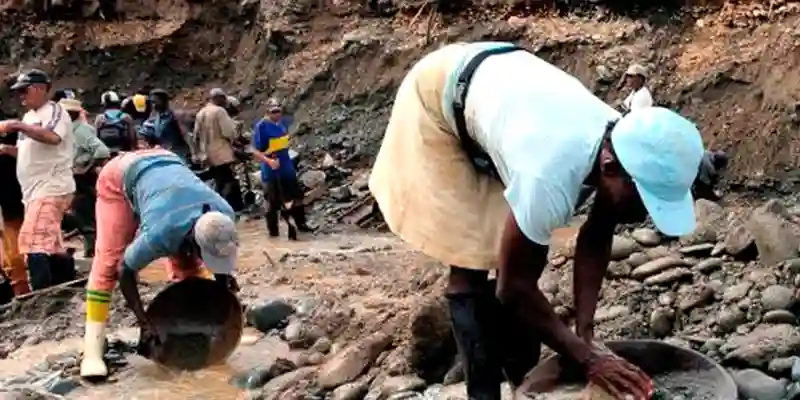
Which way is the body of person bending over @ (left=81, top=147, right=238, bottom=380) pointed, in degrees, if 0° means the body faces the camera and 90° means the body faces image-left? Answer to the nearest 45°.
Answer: approximately 315°

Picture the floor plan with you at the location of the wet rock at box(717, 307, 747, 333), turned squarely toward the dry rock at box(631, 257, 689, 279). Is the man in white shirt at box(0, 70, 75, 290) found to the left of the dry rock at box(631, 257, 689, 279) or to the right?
left

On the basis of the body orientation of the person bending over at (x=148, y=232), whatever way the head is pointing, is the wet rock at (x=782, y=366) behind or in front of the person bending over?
in front

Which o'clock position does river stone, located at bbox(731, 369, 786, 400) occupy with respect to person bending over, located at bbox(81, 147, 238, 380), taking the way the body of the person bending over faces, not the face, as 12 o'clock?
The river stone is roughly at 12 o'clock from the person bending over.

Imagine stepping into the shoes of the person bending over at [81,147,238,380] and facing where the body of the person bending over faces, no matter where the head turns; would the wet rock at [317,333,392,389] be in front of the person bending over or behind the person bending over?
in front

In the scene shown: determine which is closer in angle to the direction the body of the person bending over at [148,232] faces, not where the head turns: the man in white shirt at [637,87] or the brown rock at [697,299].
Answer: the brown rock

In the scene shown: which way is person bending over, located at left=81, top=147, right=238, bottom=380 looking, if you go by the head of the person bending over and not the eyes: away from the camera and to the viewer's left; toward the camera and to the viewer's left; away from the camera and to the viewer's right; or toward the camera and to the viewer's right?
toward the camera and to the viewer's right

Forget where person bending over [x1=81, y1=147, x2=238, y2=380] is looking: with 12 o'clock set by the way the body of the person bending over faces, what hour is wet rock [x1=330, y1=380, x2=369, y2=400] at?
The wet rock is roughly at 12 o'clock from the person bending over.

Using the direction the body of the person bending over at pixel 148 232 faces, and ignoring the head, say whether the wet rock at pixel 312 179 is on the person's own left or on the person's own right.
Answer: on the person's own left

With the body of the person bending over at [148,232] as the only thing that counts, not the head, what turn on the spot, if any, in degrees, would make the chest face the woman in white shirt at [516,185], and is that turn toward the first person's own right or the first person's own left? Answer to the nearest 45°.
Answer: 0° — they already face them

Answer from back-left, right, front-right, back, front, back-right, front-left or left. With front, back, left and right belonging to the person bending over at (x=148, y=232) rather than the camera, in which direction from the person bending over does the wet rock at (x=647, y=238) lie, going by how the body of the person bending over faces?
front-left

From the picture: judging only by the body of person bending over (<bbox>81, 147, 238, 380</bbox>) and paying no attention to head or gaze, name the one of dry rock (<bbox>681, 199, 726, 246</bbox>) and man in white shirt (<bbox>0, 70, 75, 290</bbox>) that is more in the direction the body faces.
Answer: the dry rock

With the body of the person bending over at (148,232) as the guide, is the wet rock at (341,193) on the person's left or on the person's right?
on the person's left

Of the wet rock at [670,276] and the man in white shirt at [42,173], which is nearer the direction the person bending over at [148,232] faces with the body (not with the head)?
the wet rock

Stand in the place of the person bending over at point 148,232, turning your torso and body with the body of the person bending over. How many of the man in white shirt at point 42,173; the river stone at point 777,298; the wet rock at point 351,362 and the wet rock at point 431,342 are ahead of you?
3
